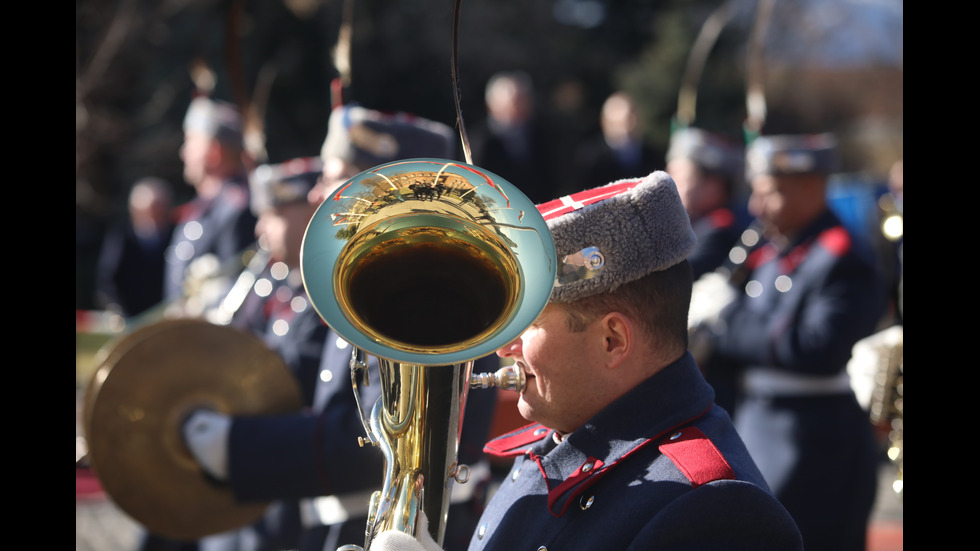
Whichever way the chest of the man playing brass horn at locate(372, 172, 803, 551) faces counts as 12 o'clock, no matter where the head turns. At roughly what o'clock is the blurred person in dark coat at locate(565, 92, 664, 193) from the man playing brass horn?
The blurred person in dark coat is roughly at 3 o'clock from the man playing brass horn.

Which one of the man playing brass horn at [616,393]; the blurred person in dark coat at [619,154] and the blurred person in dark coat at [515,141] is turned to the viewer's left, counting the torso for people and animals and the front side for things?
the man playing brass horn

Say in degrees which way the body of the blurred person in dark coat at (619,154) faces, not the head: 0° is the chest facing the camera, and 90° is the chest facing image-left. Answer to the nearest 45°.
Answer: approximately 0°

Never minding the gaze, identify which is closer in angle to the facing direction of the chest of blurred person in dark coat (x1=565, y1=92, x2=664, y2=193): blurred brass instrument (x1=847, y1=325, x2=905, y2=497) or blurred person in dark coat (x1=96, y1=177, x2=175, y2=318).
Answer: the blurred brass instrument

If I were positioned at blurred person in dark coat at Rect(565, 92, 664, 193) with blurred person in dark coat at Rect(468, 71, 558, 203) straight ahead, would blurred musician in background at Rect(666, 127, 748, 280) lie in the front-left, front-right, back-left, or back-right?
back-left

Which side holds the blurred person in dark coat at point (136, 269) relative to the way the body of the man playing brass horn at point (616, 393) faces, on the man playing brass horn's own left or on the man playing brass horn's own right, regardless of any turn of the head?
on the man playing brass horn's own right

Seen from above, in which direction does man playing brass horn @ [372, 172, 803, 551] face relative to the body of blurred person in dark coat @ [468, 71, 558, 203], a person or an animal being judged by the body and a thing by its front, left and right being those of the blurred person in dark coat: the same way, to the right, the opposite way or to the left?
to the right

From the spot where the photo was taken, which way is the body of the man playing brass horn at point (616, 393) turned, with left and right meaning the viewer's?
facing to the left of the viewer
